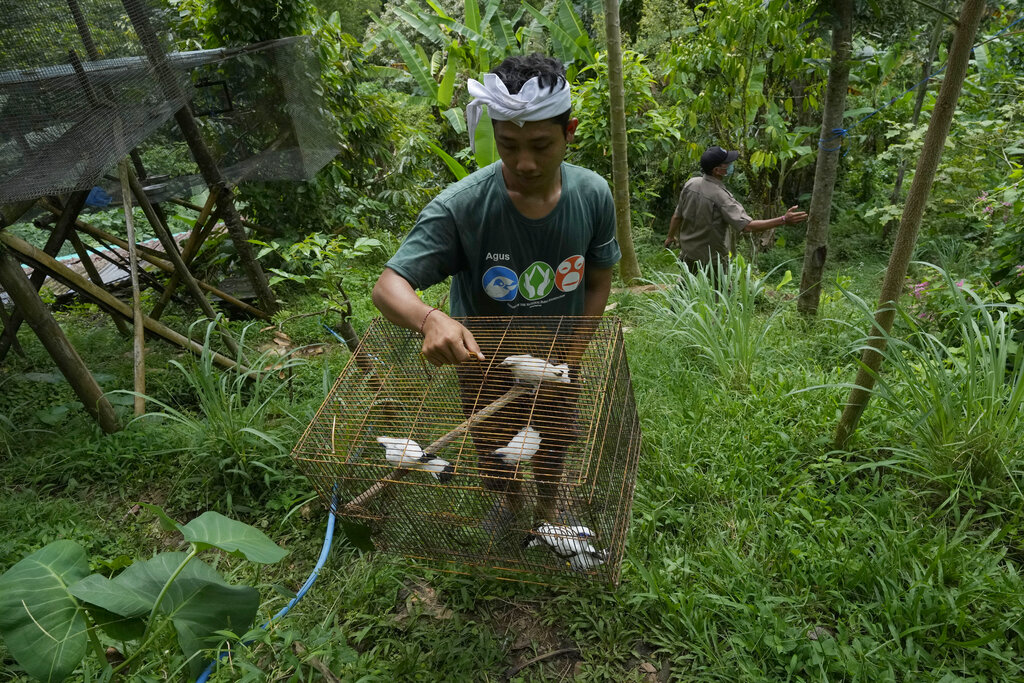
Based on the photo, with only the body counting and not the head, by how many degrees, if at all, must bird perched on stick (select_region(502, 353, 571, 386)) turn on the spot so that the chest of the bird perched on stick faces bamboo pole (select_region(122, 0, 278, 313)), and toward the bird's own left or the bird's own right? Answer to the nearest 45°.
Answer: approximately 45° to the bird's own right

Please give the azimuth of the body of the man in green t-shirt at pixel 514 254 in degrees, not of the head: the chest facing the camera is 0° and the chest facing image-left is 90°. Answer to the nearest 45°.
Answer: approximately 0°

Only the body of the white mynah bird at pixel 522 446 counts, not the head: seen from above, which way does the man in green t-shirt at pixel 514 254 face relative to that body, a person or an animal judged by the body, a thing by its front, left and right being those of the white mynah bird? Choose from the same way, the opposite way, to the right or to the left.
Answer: to the right

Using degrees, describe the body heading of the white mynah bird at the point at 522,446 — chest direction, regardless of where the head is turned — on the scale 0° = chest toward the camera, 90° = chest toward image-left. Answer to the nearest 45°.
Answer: approximately 270°

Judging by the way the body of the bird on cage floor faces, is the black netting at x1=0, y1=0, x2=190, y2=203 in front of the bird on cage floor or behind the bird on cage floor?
in front

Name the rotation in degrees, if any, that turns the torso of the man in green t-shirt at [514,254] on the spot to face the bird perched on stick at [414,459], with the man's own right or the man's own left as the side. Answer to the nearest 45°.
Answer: approximately 45° to the man's own right

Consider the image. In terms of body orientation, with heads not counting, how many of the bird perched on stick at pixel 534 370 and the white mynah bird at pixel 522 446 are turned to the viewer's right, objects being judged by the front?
1

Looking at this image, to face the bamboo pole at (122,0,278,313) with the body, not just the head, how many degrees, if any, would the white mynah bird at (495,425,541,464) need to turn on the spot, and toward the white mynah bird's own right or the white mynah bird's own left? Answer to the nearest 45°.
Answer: approximately 135° to the white mynah bird's own left

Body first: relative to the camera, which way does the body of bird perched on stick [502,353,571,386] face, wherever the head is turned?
to the viewer's left

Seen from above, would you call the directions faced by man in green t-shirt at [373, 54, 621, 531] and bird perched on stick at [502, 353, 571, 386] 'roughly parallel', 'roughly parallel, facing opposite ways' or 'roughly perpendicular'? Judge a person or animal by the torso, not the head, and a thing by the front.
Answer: roughly perpendicular
